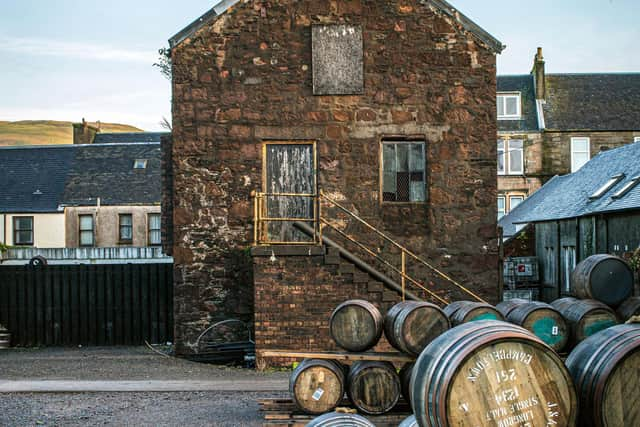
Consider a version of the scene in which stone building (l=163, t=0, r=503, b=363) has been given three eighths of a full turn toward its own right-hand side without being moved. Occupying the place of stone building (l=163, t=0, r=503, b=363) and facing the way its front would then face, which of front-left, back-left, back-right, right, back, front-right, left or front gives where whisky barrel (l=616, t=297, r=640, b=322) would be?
back

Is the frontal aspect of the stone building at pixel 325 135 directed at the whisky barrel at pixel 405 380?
yes

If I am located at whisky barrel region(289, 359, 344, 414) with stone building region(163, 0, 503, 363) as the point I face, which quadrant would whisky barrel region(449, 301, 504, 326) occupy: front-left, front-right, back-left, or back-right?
front-right

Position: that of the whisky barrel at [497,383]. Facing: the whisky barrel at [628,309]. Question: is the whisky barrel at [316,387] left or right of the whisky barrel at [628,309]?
left

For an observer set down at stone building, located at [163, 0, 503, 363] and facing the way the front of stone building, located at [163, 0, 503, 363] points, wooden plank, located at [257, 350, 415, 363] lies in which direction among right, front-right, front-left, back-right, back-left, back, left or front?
front

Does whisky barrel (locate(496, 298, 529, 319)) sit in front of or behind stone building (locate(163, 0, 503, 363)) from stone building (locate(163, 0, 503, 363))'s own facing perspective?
in front

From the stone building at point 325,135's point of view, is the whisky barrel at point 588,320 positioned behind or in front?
in front

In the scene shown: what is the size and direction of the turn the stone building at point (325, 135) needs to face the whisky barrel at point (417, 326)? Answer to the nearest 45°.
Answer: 0° — it already faces it

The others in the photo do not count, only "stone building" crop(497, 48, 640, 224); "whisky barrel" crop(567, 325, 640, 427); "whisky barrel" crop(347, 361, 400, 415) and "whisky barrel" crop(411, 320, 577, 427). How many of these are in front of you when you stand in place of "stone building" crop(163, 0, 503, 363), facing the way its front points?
3

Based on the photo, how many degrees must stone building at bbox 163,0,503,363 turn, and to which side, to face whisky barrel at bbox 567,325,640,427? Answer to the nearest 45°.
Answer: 0° — it already faces it

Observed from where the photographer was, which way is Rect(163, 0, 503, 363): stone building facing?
facing the viewer

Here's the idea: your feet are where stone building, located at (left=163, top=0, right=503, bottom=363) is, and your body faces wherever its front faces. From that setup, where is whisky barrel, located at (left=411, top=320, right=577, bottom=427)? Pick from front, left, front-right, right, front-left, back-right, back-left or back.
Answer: front

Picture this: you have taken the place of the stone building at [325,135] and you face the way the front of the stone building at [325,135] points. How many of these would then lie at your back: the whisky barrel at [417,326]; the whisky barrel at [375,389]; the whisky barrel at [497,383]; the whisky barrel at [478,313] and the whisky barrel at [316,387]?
0

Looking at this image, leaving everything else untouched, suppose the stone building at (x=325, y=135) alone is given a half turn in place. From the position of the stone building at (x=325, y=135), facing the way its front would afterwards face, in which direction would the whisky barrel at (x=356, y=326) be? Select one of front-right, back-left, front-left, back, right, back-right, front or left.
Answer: back

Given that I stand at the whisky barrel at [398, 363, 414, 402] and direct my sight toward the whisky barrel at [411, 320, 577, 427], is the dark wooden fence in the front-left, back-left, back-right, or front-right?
back-right

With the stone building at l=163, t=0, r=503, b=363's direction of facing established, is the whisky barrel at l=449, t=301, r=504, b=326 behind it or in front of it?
in front

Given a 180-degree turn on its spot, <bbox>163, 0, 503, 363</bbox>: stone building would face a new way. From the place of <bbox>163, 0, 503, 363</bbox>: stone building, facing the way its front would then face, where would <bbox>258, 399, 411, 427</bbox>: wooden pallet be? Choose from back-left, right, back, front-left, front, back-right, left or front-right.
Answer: back

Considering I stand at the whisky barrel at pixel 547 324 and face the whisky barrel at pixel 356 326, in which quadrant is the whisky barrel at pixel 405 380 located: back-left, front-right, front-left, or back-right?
front-left

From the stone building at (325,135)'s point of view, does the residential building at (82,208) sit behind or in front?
behind
